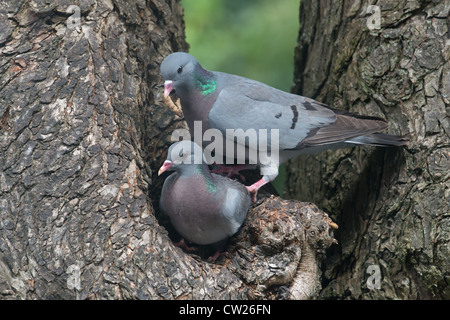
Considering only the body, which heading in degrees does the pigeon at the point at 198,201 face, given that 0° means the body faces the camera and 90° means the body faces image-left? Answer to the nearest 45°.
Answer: approximately 45°

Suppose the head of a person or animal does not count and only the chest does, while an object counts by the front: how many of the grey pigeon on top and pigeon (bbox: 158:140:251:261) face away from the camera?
0

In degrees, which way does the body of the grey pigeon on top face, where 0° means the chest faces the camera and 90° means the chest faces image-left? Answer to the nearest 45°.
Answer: approximately 90°

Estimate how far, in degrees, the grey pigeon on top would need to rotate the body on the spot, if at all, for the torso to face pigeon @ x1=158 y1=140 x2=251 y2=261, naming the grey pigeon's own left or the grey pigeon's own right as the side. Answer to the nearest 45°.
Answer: approximately 45° to the grey pigeon's own left

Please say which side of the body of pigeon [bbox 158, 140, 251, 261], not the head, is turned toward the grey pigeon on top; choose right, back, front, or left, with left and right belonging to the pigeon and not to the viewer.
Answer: back

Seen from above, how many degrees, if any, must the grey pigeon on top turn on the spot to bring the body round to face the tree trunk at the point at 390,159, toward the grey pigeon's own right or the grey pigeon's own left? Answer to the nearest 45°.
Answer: approximately 180°
